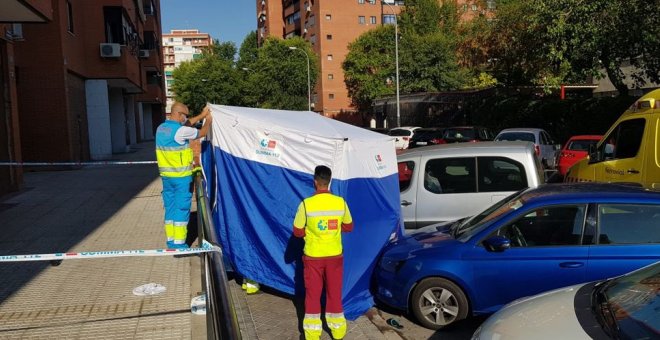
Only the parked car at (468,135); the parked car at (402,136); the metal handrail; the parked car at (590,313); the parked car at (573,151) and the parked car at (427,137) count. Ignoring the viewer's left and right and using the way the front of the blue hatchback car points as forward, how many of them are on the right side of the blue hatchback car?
4

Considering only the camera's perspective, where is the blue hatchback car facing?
facing to the left of the viewer

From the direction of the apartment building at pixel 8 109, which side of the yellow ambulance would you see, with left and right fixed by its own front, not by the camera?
front

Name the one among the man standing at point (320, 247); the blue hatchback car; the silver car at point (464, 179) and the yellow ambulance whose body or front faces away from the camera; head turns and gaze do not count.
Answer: the man standing

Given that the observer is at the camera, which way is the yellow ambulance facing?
facing to the left of the viewer

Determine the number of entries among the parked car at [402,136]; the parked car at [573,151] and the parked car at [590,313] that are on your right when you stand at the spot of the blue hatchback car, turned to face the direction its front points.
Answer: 2

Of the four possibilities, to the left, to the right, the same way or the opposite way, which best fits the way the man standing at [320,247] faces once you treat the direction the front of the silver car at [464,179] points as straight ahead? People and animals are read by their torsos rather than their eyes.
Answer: to the right

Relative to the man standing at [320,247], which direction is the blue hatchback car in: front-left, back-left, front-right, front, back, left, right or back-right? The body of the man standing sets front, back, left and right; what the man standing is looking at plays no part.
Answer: right

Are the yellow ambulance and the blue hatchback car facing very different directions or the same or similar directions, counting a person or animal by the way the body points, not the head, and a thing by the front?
same or similar directions

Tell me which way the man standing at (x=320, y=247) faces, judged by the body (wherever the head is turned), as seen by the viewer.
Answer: away from the camera

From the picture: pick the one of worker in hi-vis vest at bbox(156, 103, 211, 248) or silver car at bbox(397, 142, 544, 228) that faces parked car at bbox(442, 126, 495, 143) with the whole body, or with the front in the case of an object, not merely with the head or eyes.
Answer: the worker in hi-vis vest

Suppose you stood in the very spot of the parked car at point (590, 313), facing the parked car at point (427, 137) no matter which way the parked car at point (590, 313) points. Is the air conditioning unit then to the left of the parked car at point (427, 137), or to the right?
left

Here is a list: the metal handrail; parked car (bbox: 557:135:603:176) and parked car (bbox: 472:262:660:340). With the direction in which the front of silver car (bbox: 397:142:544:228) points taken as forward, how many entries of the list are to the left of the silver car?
2

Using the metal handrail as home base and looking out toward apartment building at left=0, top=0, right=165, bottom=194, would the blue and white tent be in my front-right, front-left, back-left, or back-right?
front-right

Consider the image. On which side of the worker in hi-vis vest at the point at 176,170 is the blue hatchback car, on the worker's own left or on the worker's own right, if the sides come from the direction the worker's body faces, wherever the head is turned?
on the worker's own right

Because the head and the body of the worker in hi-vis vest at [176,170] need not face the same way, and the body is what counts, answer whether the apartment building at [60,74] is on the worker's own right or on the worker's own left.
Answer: on the worker's own left

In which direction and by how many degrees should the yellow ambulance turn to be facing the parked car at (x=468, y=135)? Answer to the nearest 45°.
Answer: approximately 90° to its right
